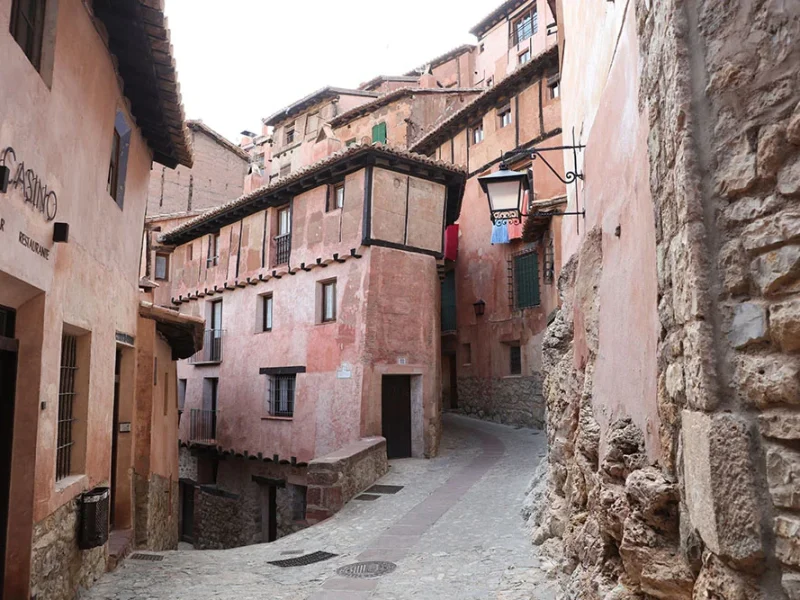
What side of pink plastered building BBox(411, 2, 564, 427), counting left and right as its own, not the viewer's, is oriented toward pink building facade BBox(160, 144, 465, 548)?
front

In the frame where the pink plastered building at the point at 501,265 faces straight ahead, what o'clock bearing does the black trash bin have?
The black trash bin is roughly at 11 o'clock from the pink plastered building.

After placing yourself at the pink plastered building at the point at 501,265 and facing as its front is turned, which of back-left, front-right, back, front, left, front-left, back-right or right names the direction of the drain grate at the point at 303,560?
front-left

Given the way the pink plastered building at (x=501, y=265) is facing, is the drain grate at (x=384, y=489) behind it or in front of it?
in front
